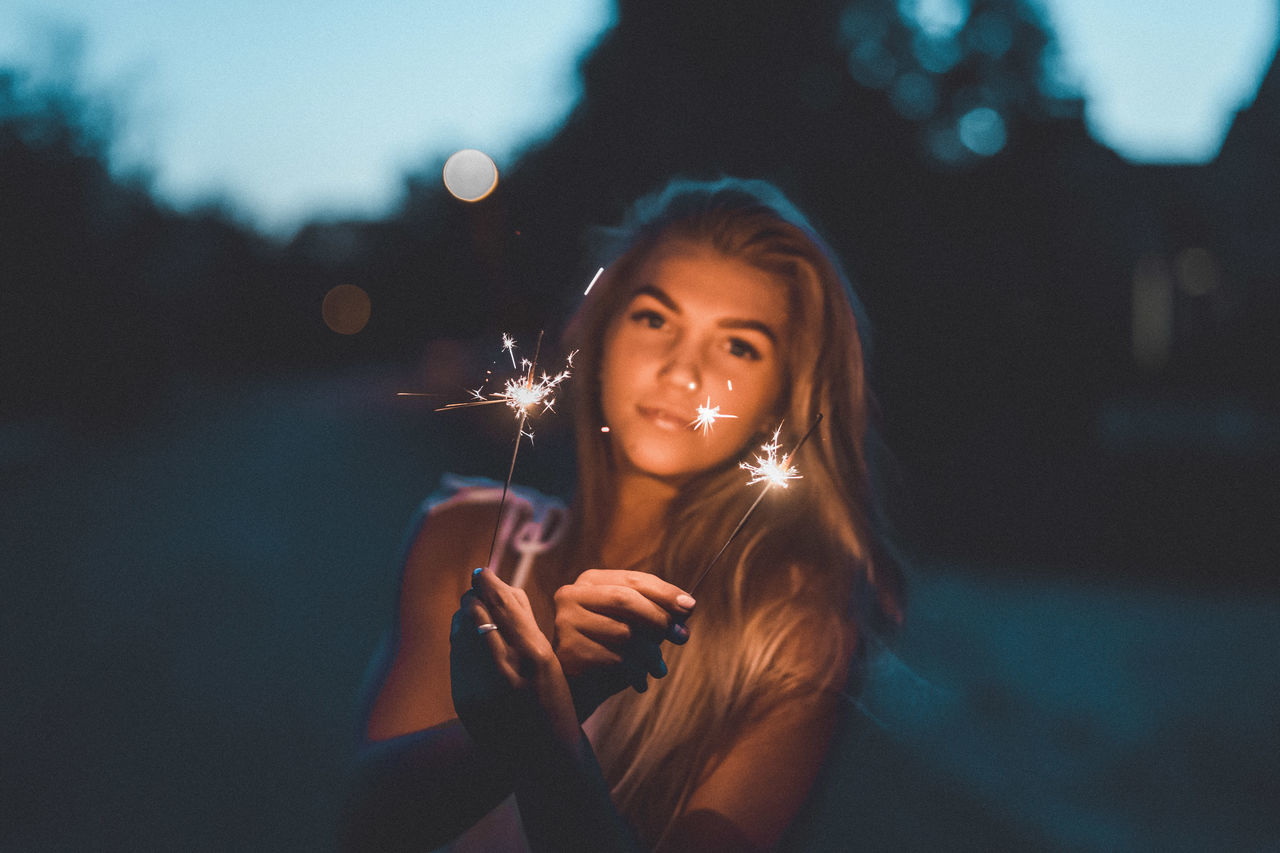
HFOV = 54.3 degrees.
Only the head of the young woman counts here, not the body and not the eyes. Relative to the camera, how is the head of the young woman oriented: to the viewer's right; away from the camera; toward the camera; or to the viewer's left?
toward the camera

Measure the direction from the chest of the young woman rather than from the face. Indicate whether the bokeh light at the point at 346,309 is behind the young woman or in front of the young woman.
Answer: behind

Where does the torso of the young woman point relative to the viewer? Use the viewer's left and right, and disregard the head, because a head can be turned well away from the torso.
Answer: facing the viewer
